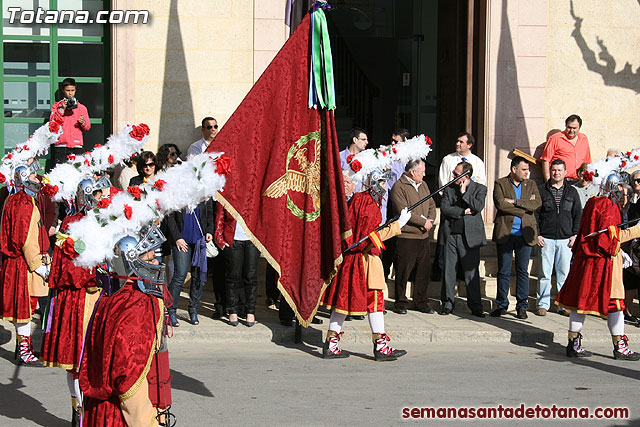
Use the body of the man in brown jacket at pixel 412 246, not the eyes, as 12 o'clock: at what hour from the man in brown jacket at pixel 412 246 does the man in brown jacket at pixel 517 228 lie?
the man in brown jacket at pixel 517 228 is roughly at 10 o'clock from the man in brown jacket at pixel 412 246.

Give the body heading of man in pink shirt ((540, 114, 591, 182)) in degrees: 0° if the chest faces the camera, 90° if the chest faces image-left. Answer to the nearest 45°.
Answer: approximately 0°

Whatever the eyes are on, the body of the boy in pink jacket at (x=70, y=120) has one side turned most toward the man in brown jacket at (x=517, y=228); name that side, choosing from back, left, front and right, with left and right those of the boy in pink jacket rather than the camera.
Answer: left

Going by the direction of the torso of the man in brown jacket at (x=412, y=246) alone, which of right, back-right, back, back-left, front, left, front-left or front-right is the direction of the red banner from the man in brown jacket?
front-right

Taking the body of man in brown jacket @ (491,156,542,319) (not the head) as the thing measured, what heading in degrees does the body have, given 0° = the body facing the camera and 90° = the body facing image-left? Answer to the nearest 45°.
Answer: approximately 0°

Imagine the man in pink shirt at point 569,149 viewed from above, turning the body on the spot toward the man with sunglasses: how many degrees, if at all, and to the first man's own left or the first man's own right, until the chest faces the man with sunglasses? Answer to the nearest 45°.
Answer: approximately 45° to the first man's own right

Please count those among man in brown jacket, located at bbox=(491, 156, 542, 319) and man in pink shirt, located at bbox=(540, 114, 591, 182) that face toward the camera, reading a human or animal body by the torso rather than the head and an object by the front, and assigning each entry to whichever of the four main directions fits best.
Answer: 2

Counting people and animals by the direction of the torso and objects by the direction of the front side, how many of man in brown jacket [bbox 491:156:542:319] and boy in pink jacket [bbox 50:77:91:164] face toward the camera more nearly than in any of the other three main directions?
2

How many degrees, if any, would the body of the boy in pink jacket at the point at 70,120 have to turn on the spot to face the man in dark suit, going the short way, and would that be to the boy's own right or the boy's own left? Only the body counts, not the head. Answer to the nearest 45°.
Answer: approximately 45° to the boy's own left

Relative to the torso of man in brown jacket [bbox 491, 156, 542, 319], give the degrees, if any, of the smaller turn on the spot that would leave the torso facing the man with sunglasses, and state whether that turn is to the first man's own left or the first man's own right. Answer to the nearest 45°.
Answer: approximately 90° to the first man's own right
